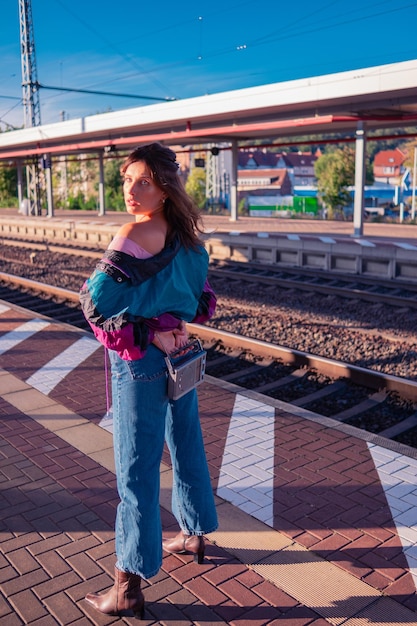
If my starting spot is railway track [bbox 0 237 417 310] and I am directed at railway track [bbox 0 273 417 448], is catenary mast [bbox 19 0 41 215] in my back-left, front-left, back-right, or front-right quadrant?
back-right

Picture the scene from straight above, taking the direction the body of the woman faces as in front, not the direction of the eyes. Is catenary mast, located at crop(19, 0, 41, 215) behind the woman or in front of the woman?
in front
